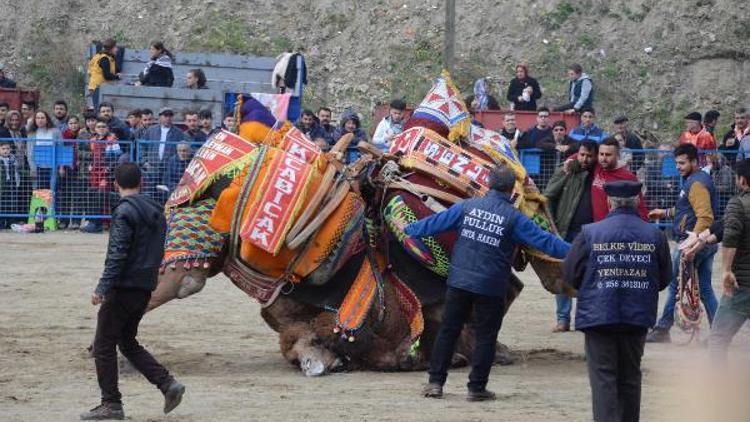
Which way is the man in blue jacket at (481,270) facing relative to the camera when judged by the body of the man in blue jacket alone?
away from the camera
